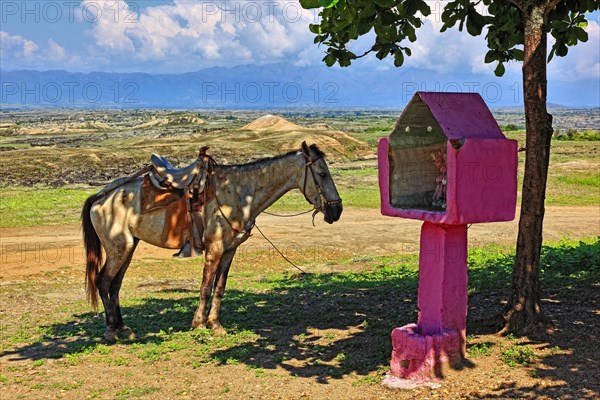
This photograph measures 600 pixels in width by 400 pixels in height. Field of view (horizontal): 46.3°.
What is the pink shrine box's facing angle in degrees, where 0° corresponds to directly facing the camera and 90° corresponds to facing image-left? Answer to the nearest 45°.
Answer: approximately 45°

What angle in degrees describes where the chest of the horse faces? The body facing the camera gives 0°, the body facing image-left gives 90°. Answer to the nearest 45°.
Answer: approximately 270°

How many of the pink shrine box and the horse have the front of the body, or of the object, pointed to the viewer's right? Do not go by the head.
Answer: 1

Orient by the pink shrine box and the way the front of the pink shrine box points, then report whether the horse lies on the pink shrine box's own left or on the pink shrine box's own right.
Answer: on the pink shrine box's own right

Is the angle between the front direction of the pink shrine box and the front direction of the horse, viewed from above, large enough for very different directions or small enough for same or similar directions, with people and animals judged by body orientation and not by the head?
very different directions

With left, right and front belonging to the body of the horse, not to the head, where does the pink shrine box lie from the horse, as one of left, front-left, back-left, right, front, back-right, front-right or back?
front-right
